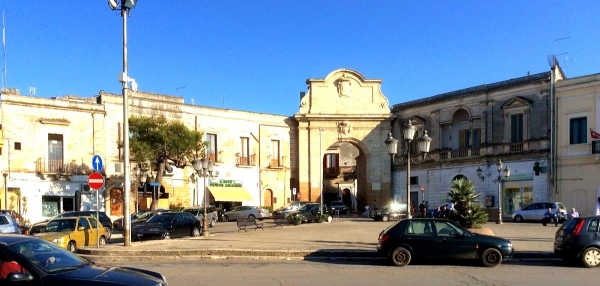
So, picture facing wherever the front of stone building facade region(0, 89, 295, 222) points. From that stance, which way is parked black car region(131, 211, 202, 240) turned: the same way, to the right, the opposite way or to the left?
to the right

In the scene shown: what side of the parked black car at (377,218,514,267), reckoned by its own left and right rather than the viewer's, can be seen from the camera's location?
right

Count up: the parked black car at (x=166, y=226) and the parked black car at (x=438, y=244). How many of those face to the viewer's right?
1

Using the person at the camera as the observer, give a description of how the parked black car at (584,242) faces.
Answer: facing away from the viewer and to the right of the viewer

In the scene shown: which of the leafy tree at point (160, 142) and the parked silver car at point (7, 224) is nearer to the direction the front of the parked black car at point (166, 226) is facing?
the parked silver car
